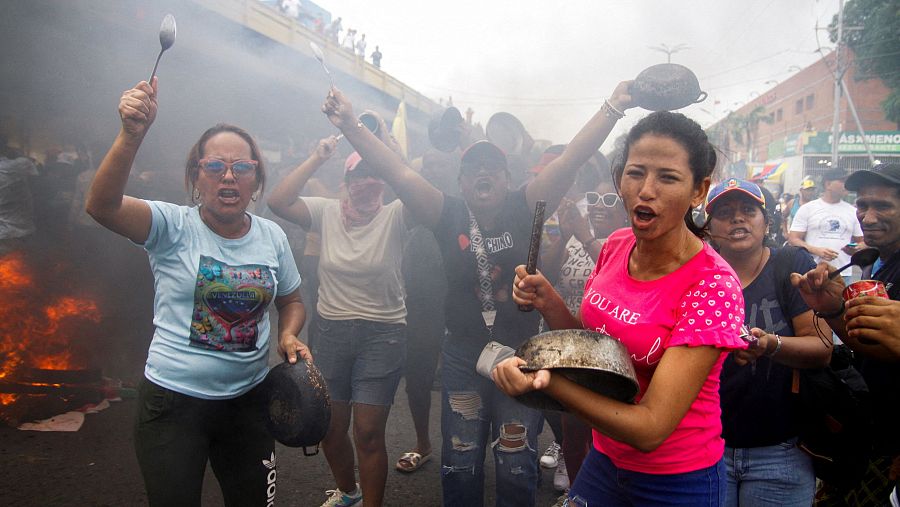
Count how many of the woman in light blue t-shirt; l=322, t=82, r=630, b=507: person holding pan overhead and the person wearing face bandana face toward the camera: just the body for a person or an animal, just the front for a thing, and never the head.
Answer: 3

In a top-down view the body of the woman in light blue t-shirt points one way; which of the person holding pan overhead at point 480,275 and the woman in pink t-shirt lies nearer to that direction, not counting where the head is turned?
the woman in pink t-shirt

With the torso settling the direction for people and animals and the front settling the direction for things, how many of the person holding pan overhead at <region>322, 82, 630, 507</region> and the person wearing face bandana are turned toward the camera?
2

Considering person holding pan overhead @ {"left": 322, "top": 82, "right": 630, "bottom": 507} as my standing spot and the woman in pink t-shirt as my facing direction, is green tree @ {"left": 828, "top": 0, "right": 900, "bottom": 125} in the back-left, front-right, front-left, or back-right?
back-left

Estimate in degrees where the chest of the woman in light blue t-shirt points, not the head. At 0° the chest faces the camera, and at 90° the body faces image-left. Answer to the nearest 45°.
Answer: approximately 0°

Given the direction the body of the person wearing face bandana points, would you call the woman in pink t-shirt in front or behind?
in front

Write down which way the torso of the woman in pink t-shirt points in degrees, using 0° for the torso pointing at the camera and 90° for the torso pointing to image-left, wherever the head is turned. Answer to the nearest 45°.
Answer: approximately 45°

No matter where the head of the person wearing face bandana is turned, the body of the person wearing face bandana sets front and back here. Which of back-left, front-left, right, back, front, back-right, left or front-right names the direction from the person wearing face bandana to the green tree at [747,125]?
back-left

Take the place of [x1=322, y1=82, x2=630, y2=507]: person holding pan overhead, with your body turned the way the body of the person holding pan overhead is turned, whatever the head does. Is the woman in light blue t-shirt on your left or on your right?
on your right

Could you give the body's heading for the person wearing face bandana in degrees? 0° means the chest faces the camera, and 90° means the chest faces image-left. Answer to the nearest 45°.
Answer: approximately 0°
